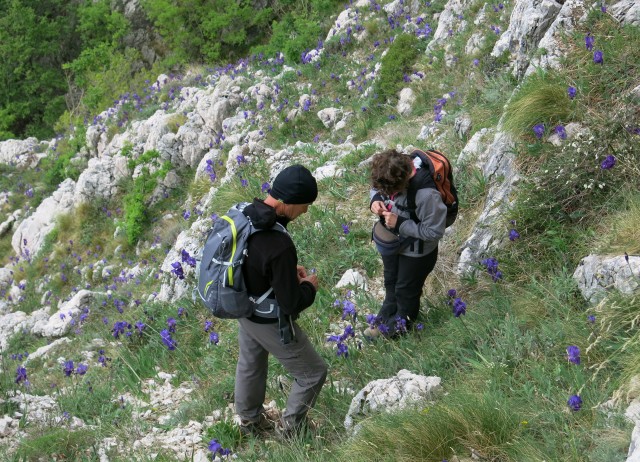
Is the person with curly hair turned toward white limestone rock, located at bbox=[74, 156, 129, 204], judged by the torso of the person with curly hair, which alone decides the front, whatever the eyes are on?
no

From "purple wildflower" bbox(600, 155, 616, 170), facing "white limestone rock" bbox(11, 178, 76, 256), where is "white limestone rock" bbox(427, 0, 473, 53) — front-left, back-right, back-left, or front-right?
front-right

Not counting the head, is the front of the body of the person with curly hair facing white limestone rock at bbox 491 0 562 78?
no

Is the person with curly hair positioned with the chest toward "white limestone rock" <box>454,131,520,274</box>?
no

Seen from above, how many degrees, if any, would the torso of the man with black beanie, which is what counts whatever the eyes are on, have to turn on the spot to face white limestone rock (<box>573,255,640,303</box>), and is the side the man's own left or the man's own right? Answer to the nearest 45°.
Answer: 0° — they already face it

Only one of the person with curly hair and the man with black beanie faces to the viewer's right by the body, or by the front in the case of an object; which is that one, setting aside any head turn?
the man with black beanie

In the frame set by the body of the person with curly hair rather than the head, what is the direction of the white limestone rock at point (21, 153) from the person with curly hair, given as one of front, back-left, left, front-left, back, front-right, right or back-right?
right

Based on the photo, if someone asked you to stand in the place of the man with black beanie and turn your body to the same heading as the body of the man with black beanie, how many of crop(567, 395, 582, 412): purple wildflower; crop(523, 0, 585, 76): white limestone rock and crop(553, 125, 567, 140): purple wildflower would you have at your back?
0

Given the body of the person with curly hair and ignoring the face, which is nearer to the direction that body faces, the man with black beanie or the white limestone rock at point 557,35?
the man with black beanie

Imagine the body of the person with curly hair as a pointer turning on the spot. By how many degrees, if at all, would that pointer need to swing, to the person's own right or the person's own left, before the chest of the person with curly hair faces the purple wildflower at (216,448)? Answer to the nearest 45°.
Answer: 0° — they already face it

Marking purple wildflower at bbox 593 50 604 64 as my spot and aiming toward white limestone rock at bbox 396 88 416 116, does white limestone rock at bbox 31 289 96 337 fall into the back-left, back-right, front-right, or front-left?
front-left
